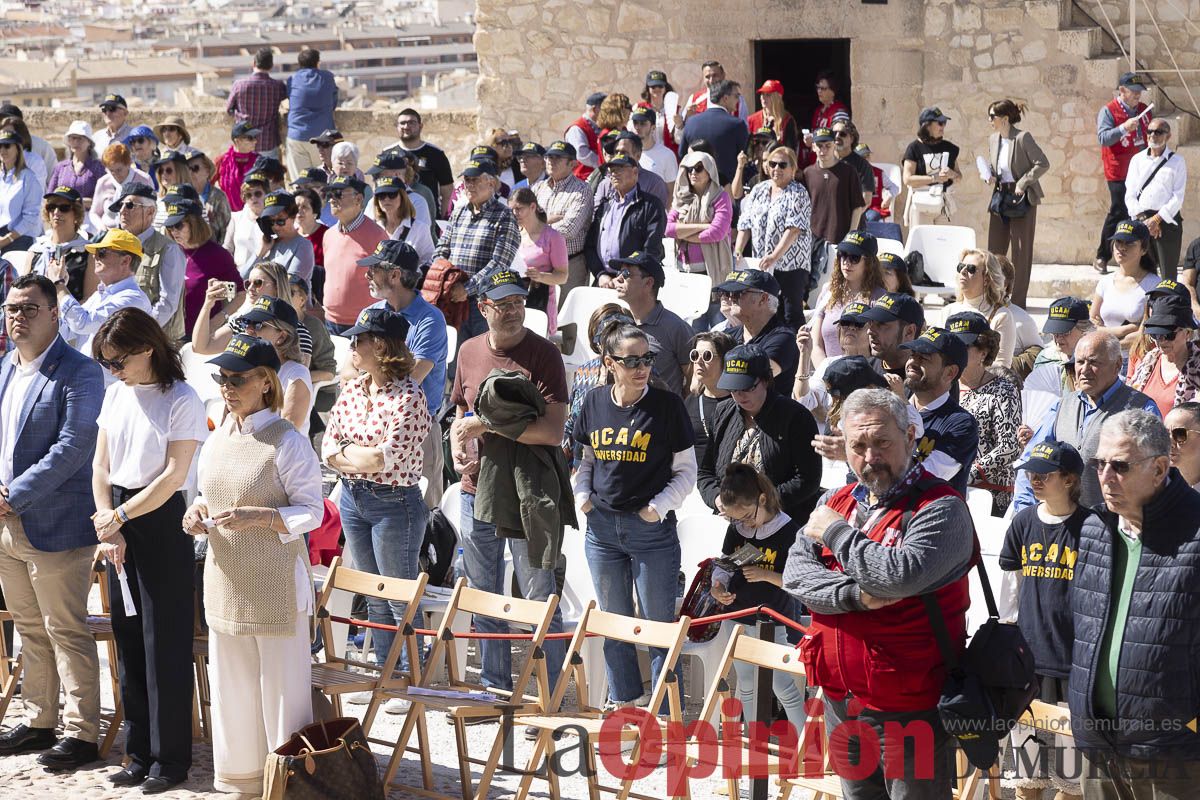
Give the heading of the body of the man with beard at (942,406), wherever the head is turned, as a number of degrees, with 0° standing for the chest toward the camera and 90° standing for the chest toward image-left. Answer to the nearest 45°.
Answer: approximately 45°

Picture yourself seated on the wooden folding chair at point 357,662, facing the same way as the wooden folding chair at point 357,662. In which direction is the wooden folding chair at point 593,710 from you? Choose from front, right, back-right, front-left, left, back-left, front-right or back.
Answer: left

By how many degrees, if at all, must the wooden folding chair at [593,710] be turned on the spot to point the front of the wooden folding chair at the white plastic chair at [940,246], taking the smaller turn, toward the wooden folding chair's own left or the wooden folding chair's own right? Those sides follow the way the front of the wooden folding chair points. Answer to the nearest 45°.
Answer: approximately 180°

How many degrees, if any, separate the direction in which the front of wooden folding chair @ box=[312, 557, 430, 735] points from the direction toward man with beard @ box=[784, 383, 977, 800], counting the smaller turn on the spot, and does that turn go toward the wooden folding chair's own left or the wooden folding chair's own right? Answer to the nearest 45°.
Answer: approximately 90° to the wooden folding chair's own left

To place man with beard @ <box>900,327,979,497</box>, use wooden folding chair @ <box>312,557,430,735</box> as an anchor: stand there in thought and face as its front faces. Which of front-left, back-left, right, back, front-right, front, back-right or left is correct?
back-left

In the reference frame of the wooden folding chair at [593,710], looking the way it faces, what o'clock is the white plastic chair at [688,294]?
The white plastic chair is roughly at 5 o'clock from the wooden folding chair.

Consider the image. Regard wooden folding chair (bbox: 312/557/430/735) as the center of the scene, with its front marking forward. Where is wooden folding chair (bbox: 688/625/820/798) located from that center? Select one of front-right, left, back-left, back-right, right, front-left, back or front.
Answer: left

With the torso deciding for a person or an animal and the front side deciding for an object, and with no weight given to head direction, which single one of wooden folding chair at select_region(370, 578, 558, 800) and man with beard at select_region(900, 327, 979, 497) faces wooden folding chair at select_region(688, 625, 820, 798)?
the man with beard

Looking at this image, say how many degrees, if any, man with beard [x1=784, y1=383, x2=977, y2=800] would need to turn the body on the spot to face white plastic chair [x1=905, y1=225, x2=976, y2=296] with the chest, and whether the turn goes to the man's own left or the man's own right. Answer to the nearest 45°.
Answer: approximately 135° to the man's own right

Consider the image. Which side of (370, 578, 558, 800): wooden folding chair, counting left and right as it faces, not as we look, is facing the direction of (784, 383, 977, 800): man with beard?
left

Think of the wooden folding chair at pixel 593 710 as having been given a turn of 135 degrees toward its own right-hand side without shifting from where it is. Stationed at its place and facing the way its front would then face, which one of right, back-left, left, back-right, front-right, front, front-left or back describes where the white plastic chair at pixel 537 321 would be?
front
